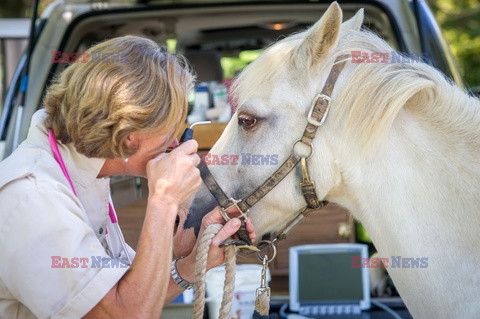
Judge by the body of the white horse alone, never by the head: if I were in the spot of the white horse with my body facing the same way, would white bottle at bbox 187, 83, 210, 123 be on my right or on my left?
on my right

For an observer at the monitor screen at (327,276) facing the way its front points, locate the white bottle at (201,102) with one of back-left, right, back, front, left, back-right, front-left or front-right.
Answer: back-right

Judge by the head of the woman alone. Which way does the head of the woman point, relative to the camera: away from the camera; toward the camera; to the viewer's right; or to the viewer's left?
to the viewer's right

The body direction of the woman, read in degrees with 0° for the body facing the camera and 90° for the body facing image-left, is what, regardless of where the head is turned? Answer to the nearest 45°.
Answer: approximately 270°

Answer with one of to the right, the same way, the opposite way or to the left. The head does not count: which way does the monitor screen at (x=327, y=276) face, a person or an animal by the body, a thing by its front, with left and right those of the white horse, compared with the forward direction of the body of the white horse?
to the left

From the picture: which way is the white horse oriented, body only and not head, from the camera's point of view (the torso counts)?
to the viewer's left

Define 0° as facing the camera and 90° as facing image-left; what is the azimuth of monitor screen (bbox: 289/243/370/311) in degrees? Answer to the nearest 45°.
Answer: approximately 0°
